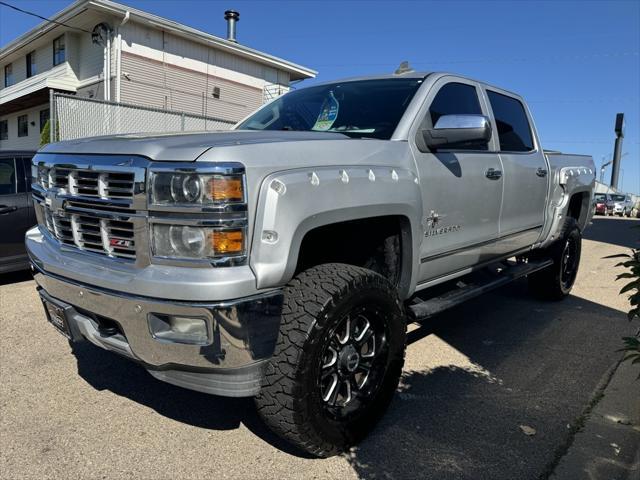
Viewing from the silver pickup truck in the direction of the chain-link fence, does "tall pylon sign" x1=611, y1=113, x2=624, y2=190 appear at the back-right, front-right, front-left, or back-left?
front-right

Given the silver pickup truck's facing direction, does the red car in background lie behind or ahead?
behind

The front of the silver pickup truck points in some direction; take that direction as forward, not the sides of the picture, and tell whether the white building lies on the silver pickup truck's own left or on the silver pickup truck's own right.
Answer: on the silver pickup truck's own right

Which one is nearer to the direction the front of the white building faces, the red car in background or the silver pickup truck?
the silver pickup truck

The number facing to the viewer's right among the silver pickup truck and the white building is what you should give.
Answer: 0

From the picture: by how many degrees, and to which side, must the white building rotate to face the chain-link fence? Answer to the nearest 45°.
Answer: approximately 45° to its left

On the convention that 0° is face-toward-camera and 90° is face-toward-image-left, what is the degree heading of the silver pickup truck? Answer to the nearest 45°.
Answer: approximately 45°

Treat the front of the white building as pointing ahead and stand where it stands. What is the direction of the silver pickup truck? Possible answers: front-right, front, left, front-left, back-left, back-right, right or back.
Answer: front-left

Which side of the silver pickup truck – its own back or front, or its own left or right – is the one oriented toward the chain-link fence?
right

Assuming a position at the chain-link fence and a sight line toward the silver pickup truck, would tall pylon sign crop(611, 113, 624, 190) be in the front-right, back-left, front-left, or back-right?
back-left
